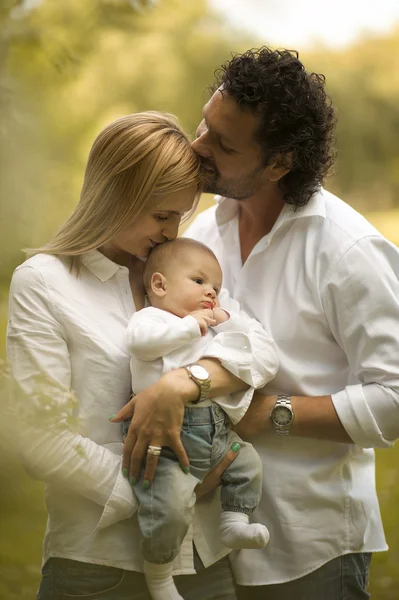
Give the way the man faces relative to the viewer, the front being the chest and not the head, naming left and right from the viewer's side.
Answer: facing the viewer and to the left of the viewer

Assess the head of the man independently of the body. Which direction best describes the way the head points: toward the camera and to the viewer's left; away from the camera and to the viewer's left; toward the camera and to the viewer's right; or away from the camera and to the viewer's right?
toward the camera and to the viewer's left

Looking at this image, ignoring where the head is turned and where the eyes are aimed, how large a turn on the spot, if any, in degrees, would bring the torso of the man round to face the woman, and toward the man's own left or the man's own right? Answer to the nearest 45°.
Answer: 0° — they already face them
